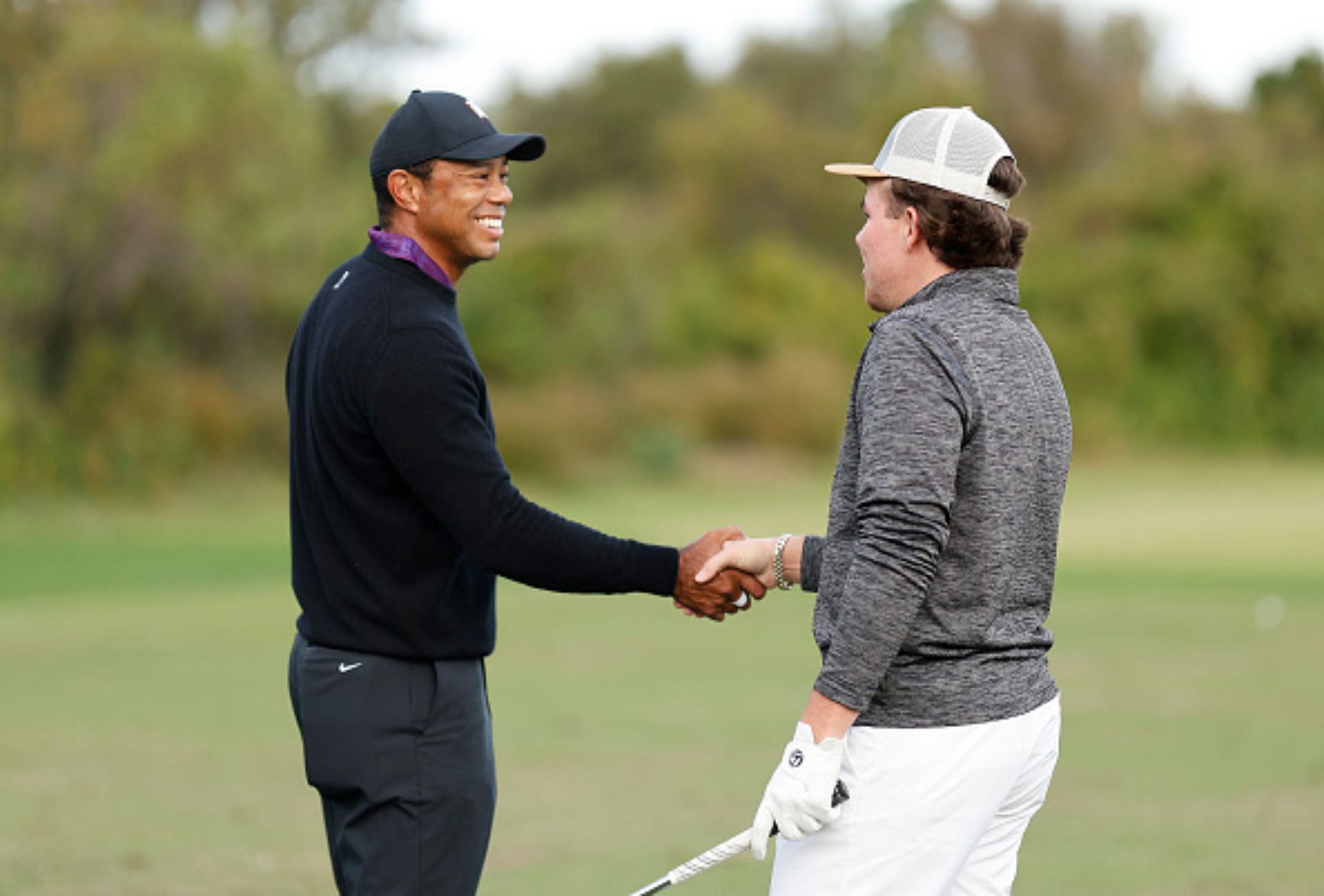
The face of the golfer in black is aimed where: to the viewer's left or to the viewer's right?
to the viewer's right

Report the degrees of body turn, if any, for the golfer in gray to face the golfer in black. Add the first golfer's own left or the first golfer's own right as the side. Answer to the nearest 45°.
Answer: approximately 45° to the first golfer's own left

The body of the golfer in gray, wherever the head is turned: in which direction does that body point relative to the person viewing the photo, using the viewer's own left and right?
facing away from the viewer and to the left of the viewer
